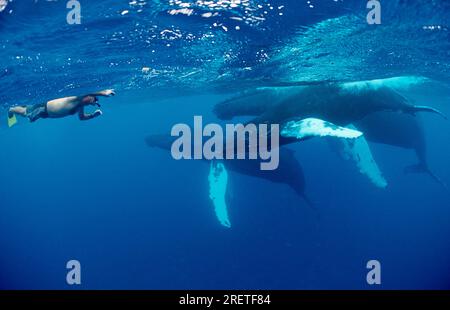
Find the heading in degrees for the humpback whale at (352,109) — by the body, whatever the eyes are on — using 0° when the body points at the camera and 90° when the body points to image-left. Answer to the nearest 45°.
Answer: approximately 90°

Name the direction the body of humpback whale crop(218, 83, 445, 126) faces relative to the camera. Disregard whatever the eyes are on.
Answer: to the viewer's left

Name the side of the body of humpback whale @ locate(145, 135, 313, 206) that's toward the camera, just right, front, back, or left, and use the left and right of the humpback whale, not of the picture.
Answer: left

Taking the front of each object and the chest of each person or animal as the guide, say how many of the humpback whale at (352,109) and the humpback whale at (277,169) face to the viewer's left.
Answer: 2
